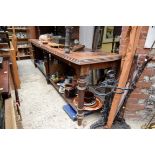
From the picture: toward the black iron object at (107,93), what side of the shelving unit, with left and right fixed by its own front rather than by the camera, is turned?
front

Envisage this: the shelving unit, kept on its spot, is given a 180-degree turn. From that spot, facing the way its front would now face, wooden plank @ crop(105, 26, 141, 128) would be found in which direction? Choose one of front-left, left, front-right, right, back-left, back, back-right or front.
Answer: back

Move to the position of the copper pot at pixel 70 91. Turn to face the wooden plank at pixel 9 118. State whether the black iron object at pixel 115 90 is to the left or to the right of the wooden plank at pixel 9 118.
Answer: left

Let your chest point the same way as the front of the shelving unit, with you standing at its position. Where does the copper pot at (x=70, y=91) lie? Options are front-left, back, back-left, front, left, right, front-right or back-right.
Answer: front

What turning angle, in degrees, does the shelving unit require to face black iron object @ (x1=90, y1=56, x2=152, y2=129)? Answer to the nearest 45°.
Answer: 0° — it already faces it
